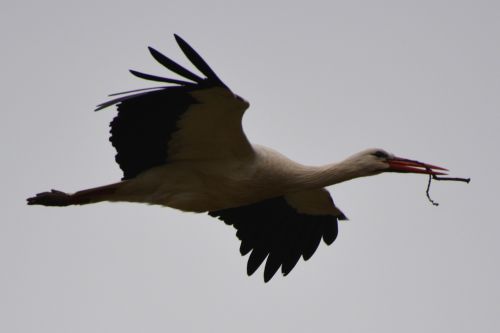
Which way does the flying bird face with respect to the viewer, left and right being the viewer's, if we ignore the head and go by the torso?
facing to the right of the viewer
